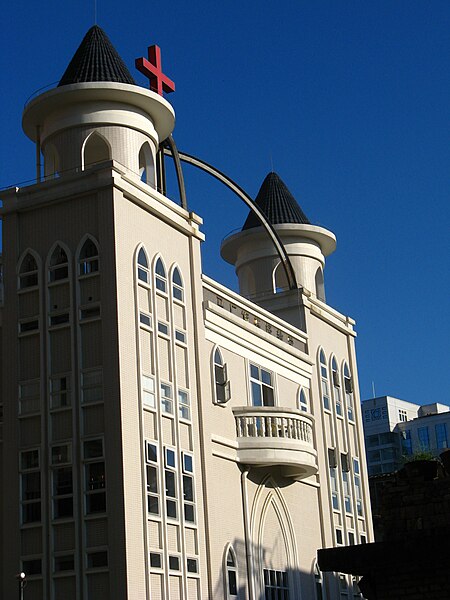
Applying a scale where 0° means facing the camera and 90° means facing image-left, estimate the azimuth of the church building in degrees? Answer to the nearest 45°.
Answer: approximately 315°
